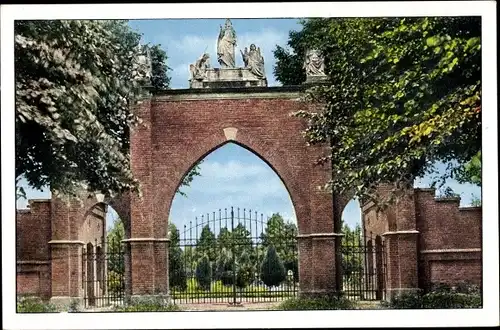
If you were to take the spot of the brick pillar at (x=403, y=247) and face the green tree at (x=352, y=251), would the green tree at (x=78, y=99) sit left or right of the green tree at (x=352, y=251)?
left

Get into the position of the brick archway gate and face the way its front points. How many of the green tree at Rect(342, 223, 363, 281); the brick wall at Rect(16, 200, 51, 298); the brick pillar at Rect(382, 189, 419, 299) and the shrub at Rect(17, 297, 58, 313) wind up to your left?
2

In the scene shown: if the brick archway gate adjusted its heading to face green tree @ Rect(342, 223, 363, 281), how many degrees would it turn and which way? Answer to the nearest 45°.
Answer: approximately 90° to its left

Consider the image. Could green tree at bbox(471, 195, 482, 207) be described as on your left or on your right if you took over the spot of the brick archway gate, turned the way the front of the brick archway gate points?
on your left

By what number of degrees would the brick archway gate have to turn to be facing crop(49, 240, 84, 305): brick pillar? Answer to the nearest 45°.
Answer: approximately 90° to its right

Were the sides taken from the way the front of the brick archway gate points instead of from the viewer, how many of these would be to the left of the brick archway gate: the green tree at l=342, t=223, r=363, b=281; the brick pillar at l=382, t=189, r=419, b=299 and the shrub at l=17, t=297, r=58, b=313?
2

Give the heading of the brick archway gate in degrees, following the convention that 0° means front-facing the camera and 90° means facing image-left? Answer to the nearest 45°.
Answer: approximately 0°
